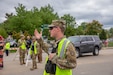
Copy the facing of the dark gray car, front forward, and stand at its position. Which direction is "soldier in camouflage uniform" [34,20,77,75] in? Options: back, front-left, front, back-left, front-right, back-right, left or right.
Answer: front-left

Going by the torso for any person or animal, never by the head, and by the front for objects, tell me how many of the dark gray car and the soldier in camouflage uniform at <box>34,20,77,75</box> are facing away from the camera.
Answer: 0

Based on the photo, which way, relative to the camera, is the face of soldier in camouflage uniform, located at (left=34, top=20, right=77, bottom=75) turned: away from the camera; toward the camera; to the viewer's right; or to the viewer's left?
to the viewer's left

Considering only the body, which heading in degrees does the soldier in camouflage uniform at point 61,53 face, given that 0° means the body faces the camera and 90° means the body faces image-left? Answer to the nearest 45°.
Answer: approximately 90°

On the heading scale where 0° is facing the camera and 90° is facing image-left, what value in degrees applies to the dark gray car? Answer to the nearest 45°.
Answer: approximately 45°

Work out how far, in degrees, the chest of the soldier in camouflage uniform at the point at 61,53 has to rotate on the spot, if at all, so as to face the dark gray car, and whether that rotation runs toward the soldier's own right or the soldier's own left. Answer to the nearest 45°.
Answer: approximately 90° to the soldier's own right
